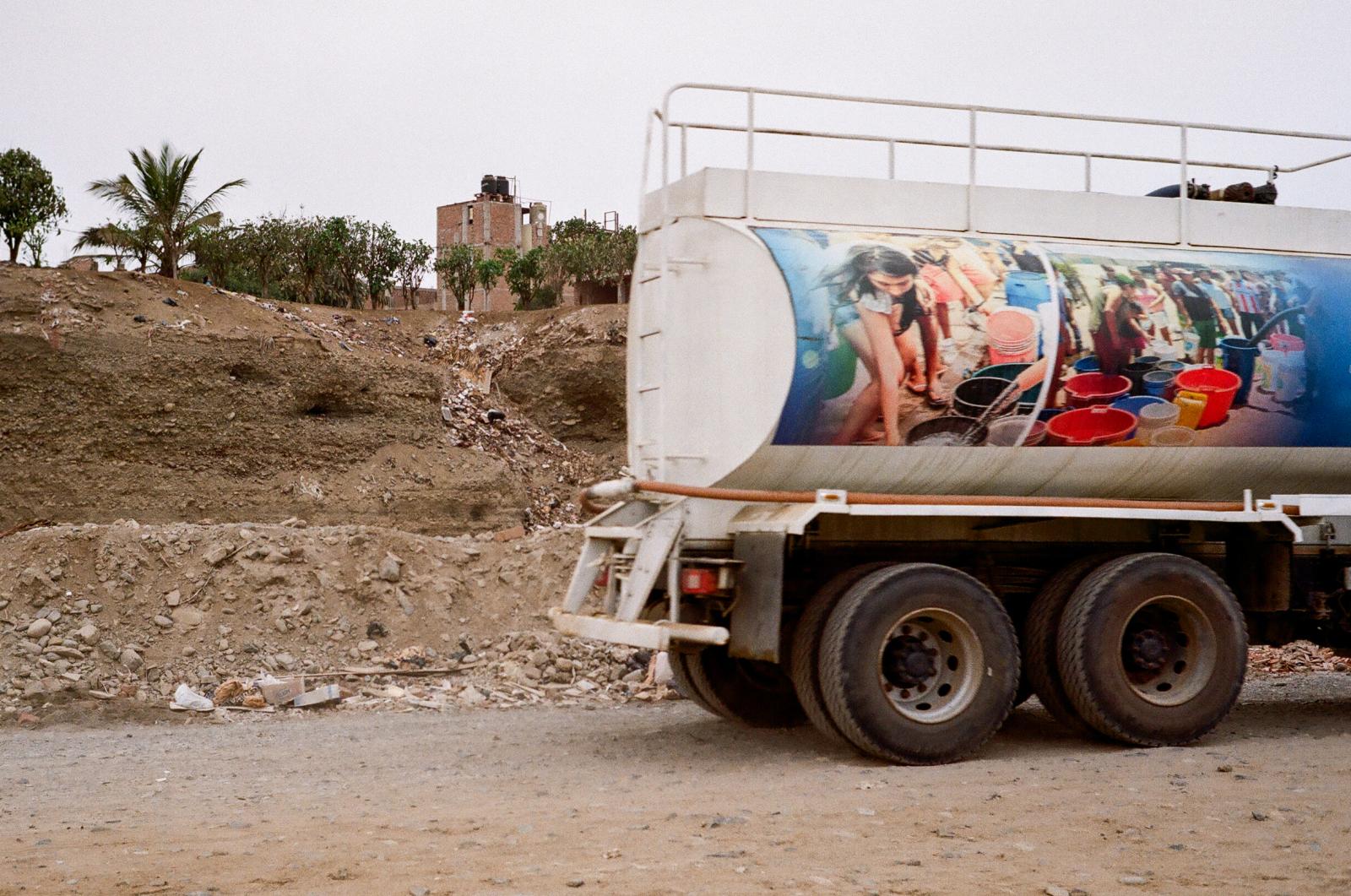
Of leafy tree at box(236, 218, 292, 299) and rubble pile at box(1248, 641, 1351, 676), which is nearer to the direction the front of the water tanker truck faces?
the rubble pile

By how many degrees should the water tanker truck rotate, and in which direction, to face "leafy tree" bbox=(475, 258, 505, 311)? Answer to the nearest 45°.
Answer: approximately 90° to its left

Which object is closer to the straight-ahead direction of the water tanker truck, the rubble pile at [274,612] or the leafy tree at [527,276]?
the leafy tree

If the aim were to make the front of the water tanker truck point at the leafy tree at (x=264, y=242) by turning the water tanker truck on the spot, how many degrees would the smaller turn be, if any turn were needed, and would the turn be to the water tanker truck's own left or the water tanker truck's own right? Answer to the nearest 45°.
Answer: approximately 90° to the water tanker truck's own left

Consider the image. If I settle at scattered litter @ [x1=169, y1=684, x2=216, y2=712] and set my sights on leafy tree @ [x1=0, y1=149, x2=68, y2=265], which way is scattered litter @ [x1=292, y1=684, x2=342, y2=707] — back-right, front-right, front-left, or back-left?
back-right

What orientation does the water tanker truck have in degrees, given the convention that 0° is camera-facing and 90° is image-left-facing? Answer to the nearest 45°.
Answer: approximately 225°

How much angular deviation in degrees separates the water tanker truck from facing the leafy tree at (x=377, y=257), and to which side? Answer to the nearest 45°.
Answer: approximately 90° to its left

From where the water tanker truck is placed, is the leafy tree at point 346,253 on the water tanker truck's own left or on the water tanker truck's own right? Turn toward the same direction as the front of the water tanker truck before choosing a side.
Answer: on the water tanker truck's own left

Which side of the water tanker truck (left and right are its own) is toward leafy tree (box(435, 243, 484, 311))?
left

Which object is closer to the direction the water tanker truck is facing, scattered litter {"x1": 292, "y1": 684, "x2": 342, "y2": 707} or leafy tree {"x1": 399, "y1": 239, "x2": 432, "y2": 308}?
the leafy tree

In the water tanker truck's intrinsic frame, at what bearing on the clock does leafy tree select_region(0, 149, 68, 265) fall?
The leafy tree is roughly at 9 o'clock from the water tanker truck.

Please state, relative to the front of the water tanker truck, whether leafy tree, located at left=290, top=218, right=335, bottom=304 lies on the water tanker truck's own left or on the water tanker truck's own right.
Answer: on the water tanker truck's own left
